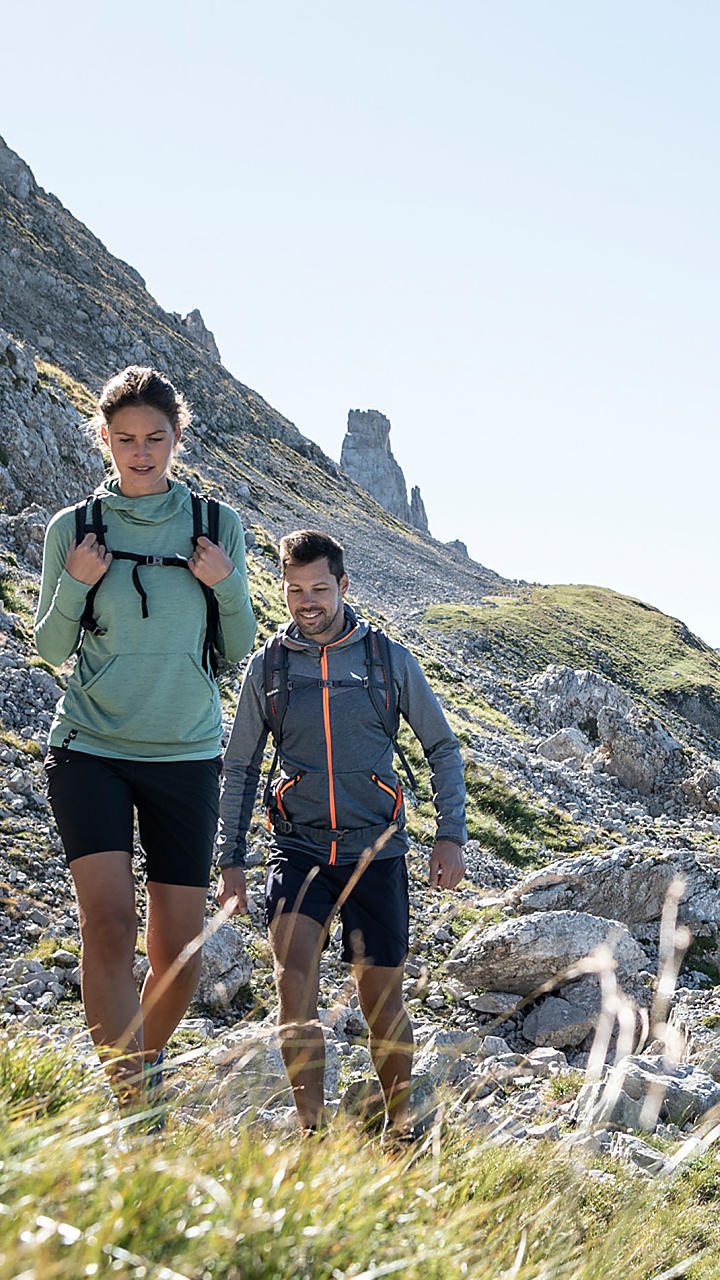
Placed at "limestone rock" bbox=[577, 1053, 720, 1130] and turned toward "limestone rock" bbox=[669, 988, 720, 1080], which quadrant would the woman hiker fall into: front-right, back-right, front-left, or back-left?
back-left

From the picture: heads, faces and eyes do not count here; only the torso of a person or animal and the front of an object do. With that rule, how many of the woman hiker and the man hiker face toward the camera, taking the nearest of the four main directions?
2

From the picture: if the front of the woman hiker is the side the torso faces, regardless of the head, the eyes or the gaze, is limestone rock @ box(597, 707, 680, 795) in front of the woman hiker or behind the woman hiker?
behind

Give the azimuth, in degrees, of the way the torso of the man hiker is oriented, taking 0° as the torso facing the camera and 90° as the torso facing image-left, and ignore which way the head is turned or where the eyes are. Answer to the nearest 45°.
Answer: approximately 0°

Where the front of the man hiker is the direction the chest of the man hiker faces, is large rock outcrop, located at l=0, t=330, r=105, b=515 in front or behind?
behind

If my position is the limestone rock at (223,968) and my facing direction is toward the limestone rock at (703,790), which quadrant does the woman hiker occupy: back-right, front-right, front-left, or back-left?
back-right

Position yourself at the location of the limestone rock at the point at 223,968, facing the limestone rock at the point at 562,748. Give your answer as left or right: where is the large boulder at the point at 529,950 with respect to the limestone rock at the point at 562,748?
right
